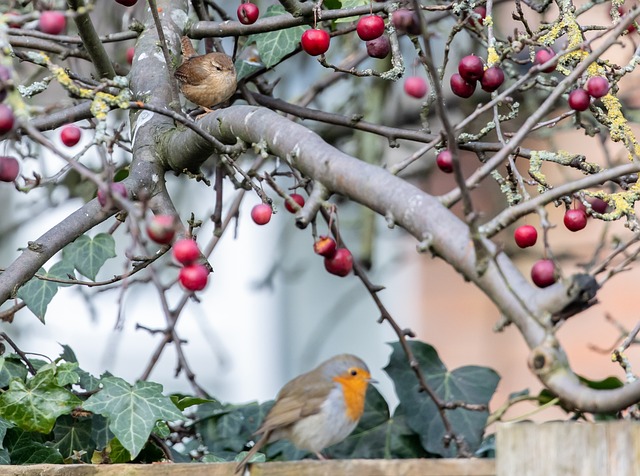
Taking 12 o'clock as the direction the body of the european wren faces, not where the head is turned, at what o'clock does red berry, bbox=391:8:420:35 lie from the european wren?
The red berry is roughly at 1 o'clock from the european wren.

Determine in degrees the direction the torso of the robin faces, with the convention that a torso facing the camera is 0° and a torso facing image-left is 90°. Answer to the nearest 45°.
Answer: approximately 270°
